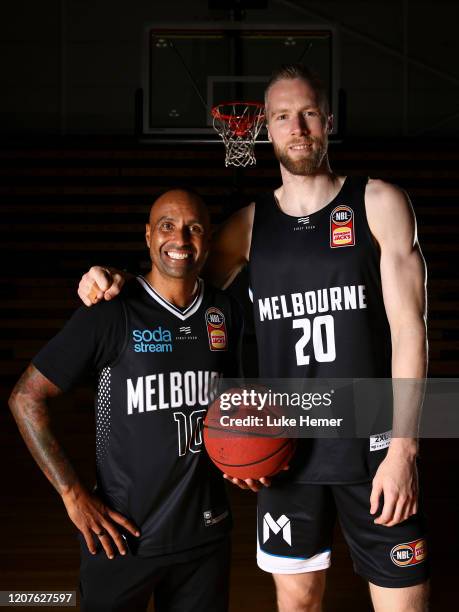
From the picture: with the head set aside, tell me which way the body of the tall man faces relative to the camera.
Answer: toward the camera

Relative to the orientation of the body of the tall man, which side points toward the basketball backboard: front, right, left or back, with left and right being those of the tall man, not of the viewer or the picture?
back

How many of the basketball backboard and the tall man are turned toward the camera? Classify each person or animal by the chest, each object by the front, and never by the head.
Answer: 2

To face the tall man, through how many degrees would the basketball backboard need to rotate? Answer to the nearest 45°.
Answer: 0° — it already faces them

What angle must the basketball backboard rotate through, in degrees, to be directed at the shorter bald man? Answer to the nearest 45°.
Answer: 0° — it already faces them
